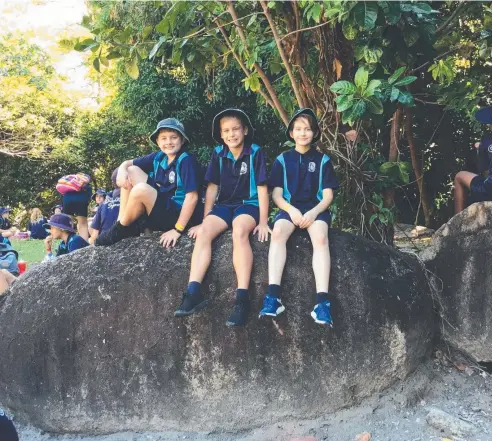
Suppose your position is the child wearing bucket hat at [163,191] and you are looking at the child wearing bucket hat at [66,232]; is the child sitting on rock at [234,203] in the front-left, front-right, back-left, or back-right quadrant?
back-right

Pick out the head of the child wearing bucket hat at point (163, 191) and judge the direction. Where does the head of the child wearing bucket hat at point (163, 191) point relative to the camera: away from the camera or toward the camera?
toward the camera

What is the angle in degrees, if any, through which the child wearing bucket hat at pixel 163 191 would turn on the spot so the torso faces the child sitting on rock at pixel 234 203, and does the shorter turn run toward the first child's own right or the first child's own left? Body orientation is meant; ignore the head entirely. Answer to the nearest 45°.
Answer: approximately 90° to the first child's own left

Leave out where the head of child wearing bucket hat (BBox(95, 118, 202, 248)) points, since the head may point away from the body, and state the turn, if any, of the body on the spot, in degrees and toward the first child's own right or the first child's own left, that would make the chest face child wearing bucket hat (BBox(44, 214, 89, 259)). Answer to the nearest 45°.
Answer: approximately 90° to the first child's own right

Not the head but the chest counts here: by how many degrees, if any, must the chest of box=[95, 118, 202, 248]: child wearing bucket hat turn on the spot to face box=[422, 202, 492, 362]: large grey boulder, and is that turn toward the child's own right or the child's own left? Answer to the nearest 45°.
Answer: approximately 135° to the child's own left

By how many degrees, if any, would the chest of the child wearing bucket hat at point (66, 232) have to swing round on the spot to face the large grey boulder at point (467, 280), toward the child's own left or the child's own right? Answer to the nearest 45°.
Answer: approximately 135° to the child's own left

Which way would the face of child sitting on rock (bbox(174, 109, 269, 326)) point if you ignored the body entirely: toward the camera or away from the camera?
toward the camera

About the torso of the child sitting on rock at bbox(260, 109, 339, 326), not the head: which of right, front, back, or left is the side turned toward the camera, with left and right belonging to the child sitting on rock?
front

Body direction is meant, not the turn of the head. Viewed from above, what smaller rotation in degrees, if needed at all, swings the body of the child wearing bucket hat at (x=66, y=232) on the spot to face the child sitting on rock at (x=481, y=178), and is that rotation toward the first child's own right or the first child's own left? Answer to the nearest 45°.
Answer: approximately 135° to the first child's own left
